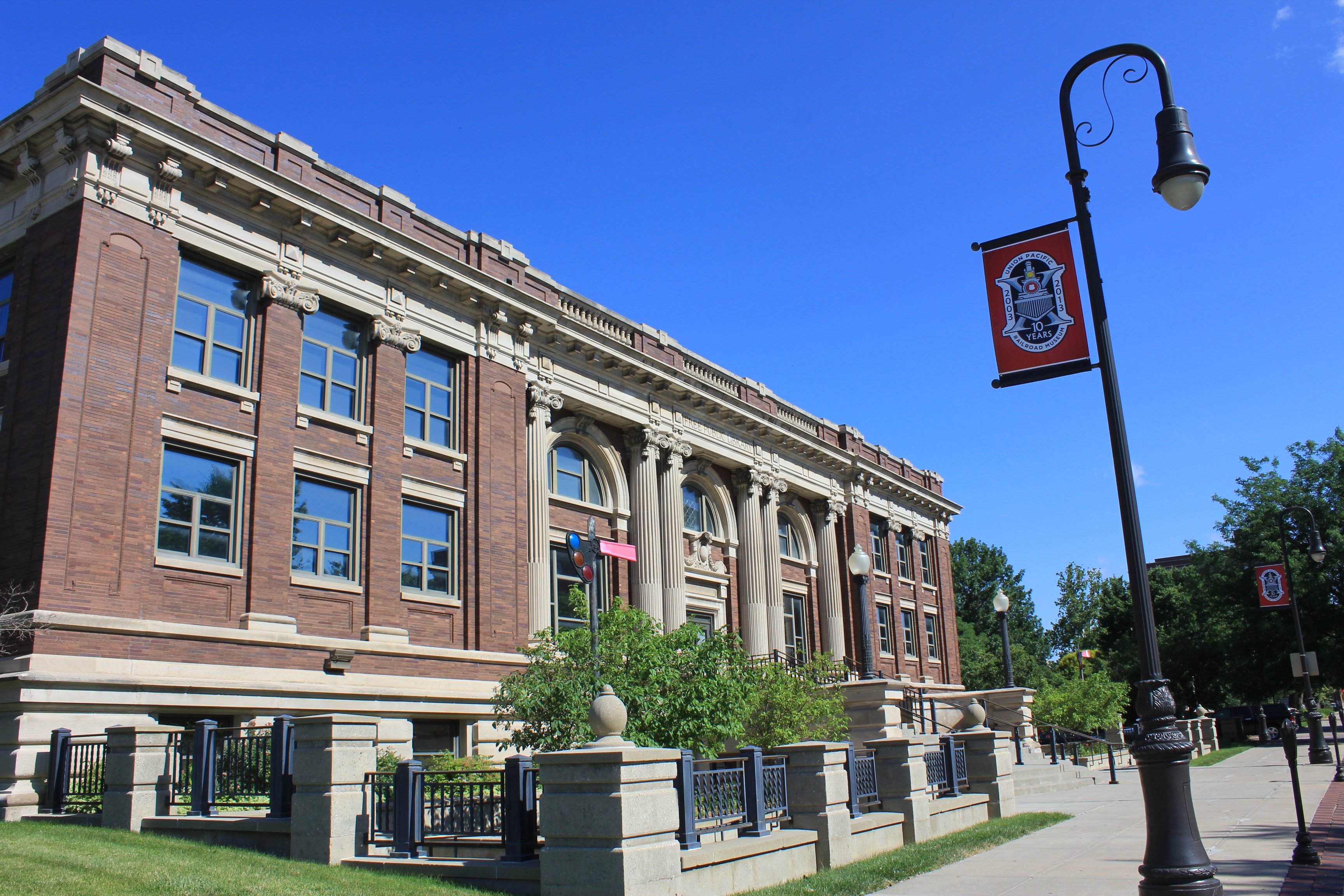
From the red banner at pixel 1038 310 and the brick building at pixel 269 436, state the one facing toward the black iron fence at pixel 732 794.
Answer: the brick building

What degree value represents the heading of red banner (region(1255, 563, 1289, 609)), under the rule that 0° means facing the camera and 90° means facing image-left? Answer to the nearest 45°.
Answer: approximately 0°

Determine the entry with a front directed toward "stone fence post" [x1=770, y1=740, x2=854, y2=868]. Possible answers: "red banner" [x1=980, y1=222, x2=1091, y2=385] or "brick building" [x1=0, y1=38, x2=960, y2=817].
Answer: the brick building

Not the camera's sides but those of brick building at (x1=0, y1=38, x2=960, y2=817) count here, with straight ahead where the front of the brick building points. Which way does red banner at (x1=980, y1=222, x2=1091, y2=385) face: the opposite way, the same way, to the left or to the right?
to the right

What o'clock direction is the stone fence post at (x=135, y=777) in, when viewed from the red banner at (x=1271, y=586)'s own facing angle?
The stone fence post is roughly at 1 o'clock from the red banner.

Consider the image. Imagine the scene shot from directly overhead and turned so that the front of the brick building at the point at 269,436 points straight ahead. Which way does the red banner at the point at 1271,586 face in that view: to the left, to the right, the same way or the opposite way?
to the right

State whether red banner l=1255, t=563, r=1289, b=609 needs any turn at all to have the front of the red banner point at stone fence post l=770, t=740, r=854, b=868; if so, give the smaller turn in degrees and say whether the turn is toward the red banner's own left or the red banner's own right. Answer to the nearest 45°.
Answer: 0° — it already faces it

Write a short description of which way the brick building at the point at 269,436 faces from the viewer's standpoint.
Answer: facing the viewer and to the right of the viewer

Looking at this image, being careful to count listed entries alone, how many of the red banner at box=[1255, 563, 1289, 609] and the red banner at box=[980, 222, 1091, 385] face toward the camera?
2

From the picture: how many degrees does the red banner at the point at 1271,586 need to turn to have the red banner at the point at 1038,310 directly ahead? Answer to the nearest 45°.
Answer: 0° — it already faces it
